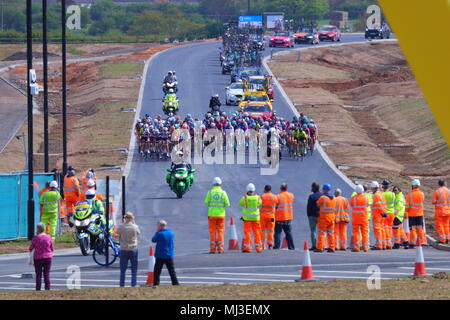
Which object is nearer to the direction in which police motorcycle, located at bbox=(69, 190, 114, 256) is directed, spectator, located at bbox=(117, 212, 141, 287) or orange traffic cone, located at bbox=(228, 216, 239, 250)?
the spectator

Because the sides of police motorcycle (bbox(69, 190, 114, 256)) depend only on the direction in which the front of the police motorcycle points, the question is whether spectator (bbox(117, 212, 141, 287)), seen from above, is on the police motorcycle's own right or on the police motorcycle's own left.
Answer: on the police motorcycle's own left

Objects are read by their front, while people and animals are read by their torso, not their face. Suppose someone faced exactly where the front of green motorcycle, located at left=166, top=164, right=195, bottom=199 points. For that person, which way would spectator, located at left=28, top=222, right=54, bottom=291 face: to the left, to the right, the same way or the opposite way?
the opposite way

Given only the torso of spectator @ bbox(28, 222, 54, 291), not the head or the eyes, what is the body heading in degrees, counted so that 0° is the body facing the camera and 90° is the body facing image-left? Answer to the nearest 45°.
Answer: approximately 180°

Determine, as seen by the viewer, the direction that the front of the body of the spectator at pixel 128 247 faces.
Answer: away from the camera

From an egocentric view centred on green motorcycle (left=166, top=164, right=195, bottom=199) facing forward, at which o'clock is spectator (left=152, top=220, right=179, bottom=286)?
The spectator is roughly at 12 o'clock from the green motorcycle.

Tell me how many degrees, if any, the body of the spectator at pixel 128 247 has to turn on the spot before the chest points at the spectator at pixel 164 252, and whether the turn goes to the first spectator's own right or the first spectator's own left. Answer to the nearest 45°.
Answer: approximately 135° to the first spectator's own right

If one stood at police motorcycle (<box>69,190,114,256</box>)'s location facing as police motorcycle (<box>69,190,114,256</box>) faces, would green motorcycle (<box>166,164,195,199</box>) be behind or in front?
behind

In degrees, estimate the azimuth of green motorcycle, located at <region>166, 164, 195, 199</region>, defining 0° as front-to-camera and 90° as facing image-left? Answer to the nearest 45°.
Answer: approximately 0°

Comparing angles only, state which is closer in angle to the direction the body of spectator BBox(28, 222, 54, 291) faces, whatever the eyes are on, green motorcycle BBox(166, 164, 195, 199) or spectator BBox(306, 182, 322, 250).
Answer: the green motorcycle

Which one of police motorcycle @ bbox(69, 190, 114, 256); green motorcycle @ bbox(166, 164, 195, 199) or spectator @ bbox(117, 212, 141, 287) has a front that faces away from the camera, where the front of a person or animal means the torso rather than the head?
the spectator
